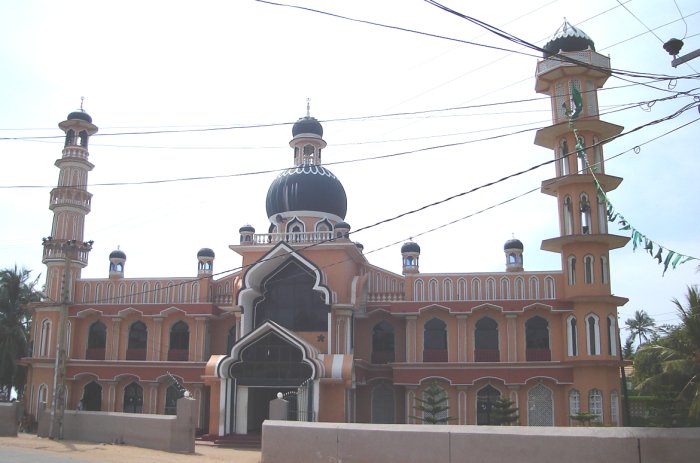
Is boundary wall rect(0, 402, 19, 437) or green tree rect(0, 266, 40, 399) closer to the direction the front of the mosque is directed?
the boundary wall

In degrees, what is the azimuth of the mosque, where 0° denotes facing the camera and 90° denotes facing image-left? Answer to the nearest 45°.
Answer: approximately 0°

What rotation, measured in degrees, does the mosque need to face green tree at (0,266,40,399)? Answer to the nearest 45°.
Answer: approximately 135° to its right

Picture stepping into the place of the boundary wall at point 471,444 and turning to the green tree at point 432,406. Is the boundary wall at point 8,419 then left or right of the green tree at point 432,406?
left

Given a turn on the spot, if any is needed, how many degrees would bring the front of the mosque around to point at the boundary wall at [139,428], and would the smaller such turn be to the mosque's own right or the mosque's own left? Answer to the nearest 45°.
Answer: approximately 45° to the mosque's own right

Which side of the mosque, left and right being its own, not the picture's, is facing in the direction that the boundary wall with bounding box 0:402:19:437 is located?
right

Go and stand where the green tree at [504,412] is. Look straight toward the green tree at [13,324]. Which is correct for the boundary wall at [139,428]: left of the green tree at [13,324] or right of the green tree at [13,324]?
left

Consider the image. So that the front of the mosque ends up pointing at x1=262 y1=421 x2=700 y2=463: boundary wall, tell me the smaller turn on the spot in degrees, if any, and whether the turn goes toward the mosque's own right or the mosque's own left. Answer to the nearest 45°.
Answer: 0° — it already faces it

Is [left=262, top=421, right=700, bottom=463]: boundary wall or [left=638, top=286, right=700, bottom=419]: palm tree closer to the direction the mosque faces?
the boundary wall
